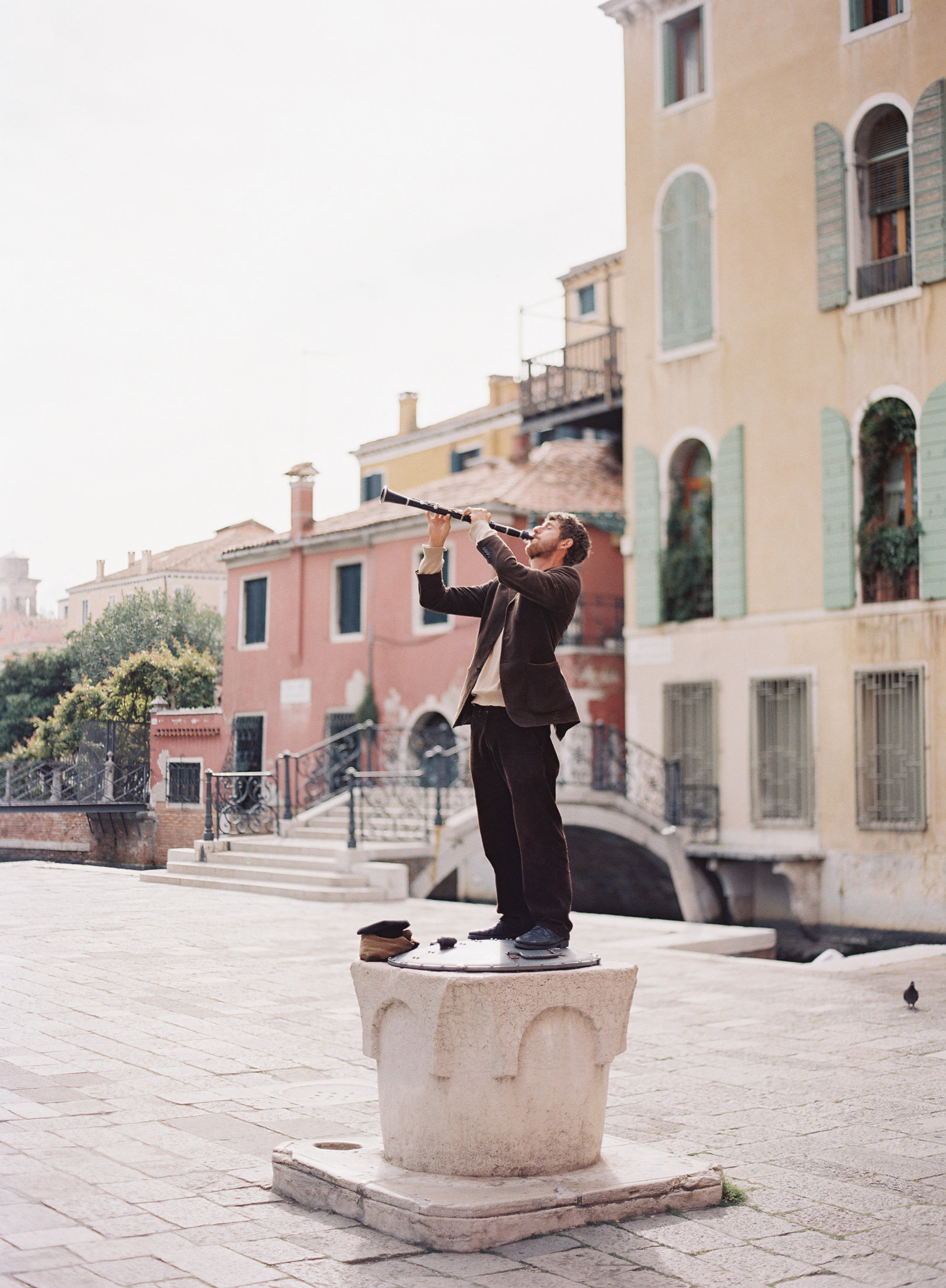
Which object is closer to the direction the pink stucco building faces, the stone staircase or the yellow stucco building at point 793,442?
the stone staircase

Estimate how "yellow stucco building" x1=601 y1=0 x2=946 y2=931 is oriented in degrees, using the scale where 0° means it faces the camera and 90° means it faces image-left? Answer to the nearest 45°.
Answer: approximately 45°

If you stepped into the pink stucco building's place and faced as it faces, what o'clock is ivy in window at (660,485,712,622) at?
The ivy in window is roughly at 9 o'clock from the pink stucco building.

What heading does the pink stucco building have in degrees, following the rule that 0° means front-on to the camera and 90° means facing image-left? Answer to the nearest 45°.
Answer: approximately 45°

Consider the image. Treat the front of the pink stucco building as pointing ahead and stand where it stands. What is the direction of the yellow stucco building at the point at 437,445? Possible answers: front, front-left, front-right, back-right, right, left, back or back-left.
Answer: back-right

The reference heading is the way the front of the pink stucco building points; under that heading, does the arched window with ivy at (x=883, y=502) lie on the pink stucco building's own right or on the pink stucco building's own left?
on the pink stucco building's own left
